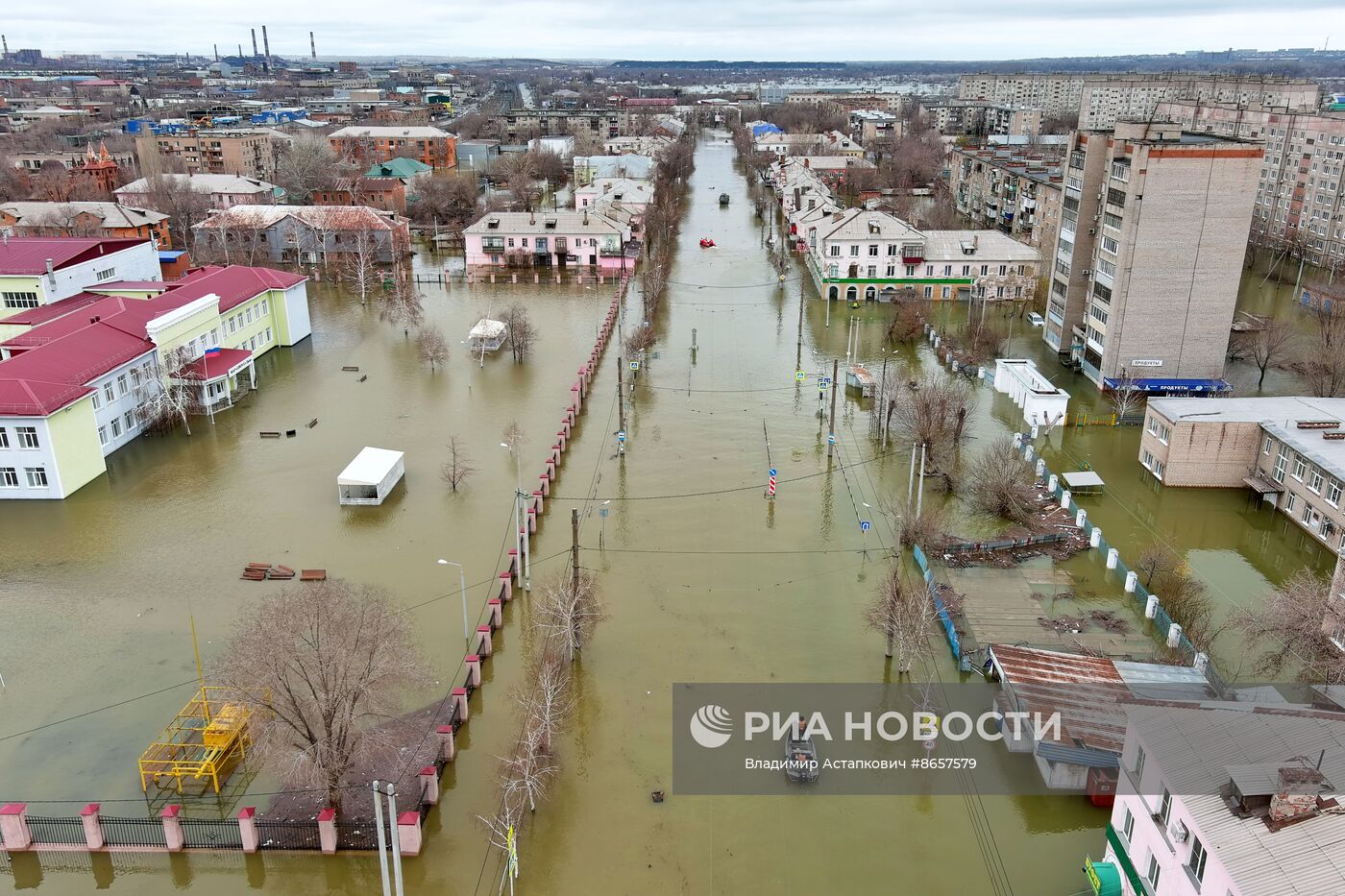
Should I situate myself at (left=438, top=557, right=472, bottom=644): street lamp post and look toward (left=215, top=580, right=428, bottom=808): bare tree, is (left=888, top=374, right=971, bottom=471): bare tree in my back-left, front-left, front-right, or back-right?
back-left

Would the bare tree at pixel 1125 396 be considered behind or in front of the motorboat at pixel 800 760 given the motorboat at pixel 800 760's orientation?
in front

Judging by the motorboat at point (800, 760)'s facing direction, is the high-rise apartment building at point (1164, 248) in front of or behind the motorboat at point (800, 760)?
in front

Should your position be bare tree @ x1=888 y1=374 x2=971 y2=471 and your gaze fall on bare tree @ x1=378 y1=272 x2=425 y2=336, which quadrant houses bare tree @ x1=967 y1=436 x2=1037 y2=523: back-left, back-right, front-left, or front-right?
back-left

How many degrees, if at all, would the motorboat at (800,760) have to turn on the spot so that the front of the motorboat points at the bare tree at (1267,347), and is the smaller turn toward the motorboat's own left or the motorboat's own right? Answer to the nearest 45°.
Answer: approximately 45° to the motorboat's own right

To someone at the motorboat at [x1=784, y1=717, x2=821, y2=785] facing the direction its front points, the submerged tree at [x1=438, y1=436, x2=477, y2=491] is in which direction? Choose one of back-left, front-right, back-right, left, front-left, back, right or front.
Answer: front-left

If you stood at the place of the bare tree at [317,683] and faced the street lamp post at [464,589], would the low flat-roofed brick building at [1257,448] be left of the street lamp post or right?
right

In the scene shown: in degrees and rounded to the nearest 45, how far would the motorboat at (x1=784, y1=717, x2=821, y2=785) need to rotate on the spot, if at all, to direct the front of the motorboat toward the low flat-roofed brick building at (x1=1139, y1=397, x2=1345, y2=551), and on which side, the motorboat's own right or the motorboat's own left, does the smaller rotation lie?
approximately 45° to the motorboat's own right

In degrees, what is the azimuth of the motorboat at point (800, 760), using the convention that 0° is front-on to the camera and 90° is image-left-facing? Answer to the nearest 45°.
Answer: approximately 180°
